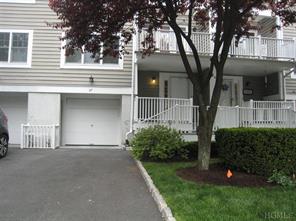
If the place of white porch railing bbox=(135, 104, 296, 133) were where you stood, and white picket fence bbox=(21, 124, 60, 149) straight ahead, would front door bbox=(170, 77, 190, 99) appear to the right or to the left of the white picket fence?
right

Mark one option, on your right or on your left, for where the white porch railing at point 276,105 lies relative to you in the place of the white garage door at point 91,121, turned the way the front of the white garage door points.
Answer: on your left

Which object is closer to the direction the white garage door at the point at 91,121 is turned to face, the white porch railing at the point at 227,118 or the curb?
the curb

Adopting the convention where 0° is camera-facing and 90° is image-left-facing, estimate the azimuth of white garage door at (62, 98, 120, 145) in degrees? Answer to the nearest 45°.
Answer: approximately 0°

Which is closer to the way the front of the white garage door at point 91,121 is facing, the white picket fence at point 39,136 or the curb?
the curb

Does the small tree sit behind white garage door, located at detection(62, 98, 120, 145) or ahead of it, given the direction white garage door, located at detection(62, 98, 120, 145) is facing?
ahead

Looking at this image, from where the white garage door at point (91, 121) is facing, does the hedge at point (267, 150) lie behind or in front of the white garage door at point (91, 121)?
in front

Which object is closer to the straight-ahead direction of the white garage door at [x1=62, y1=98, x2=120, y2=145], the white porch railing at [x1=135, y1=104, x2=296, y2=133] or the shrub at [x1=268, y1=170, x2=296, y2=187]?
the shrub

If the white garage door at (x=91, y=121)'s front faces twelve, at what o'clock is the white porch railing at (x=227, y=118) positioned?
The white porch railing is roughly at 10 o'clock from the white garage door.

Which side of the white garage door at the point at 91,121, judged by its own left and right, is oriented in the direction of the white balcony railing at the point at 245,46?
left

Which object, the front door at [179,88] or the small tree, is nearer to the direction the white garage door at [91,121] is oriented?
the small tree

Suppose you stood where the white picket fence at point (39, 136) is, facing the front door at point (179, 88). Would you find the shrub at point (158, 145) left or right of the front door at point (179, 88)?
right
